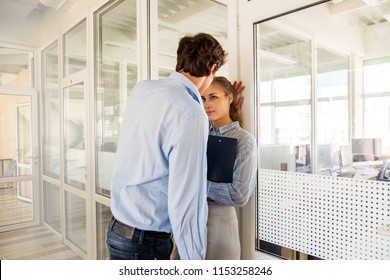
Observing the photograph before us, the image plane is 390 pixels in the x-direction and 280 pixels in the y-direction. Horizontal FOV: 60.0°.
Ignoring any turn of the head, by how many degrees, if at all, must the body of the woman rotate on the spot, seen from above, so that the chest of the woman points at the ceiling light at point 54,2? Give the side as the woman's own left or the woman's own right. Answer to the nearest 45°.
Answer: approximately 90° to the woman's own right

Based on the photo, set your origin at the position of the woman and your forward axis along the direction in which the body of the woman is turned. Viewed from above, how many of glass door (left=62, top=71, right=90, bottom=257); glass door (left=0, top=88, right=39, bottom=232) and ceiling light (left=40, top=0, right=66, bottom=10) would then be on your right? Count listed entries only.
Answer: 3

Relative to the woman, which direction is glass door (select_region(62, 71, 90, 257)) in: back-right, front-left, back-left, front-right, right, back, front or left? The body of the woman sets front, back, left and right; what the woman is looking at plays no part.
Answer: right

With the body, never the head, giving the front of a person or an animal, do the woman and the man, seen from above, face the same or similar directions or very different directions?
very different directions

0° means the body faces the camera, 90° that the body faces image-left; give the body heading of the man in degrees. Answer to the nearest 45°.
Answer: approximately 225°

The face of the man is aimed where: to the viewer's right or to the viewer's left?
to the viewer's right

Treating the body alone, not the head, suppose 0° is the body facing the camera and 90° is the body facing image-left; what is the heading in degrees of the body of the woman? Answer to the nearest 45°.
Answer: approximately 45°
